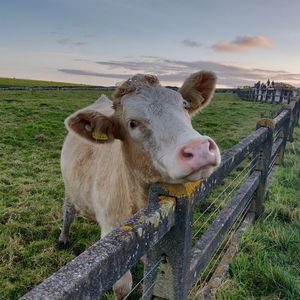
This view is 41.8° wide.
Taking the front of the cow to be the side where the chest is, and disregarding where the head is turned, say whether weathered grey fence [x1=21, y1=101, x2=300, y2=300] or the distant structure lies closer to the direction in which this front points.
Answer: the weathered grey fence

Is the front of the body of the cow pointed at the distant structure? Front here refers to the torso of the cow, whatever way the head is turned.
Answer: no

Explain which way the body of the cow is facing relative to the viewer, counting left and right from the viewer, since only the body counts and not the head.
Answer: facing the viewer and to the right of the viewer
